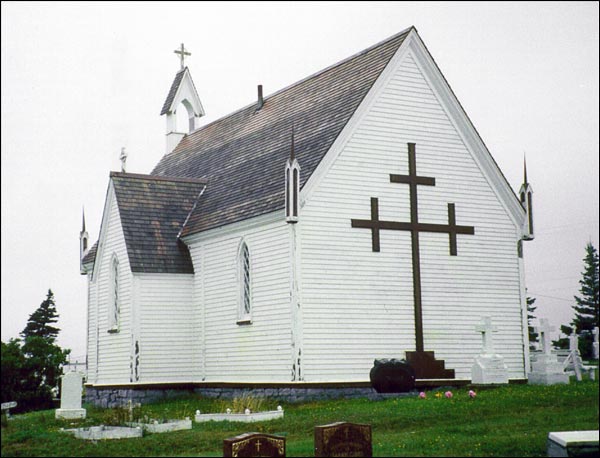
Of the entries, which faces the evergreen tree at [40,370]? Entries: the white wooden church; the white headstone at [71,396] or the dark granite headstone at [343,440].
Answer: the white wooden church

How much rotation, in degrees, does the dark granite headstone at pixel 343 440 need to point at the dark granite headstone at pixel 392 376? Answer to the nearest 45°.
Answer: approximately 180°

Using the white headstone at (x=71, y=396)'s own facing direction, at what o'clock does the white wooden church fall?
The white wooden church is roughly at 9 o'clock from the white headstone.

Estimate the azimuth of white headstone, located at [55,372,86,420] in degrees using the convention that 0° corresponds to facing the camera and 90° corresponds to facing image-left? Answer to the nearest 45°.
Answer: approximately 0°

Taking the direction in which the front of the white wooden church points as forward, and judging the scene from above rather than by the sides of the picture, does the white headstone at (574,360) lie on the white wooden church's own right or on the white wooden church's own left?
on the white wooden church's own right

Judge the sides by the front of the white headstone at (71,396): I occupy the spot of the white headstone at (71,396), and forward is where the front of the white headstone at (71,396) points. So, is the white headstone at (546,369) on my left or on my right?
on my left

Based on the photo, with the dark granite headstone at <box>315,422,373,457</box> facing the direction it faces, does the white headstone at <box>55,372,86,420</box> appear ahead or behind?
behind

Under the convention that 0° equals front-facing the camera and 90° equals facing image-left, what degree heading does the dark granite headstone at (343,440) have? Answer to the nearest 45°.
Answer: approximately 0°
